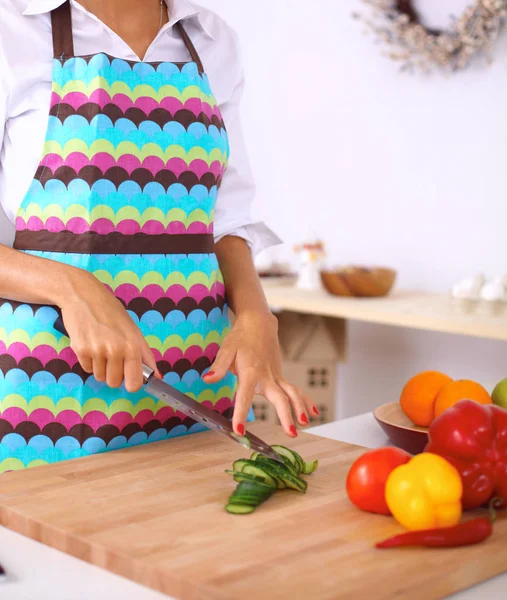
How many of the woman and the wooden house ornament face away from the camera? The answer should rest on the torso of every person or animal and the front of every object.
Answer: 0

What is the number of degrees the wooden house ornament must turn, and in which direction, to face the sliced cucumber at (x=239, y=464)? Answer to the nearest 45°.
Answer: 0° — it already faces it

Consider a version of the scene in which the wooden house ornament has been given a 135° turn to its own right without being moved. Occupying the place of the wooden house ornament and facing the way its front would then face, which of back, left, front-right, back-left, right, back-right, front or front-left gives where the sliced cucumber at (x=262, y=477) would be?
back-left

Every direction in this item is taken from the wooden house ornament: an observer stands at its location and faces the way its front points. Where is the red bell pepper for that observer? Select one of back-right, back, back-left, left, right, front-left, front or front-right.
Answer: front

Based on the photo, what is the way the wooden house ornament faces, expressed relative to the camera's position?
facing the viewer

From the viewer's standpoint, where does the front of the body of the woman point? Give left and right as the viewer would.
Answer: facing the viewer and to the right of the viewer

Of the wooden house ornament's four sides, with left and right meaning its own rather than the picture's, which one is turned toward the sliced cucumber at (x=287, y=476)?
front

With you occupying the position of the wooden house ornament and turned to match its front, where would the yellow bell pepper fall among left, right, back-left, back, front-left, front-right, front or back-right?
front

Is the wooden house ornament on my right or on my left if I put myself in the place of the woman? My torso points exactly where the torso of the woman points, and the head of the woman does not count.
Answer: on my left

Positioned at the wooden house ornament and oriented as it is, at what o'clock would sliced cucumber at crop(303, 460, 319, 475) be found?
The sliced cucumber is roughly at 12 o'clock from the wooden house ornament.
